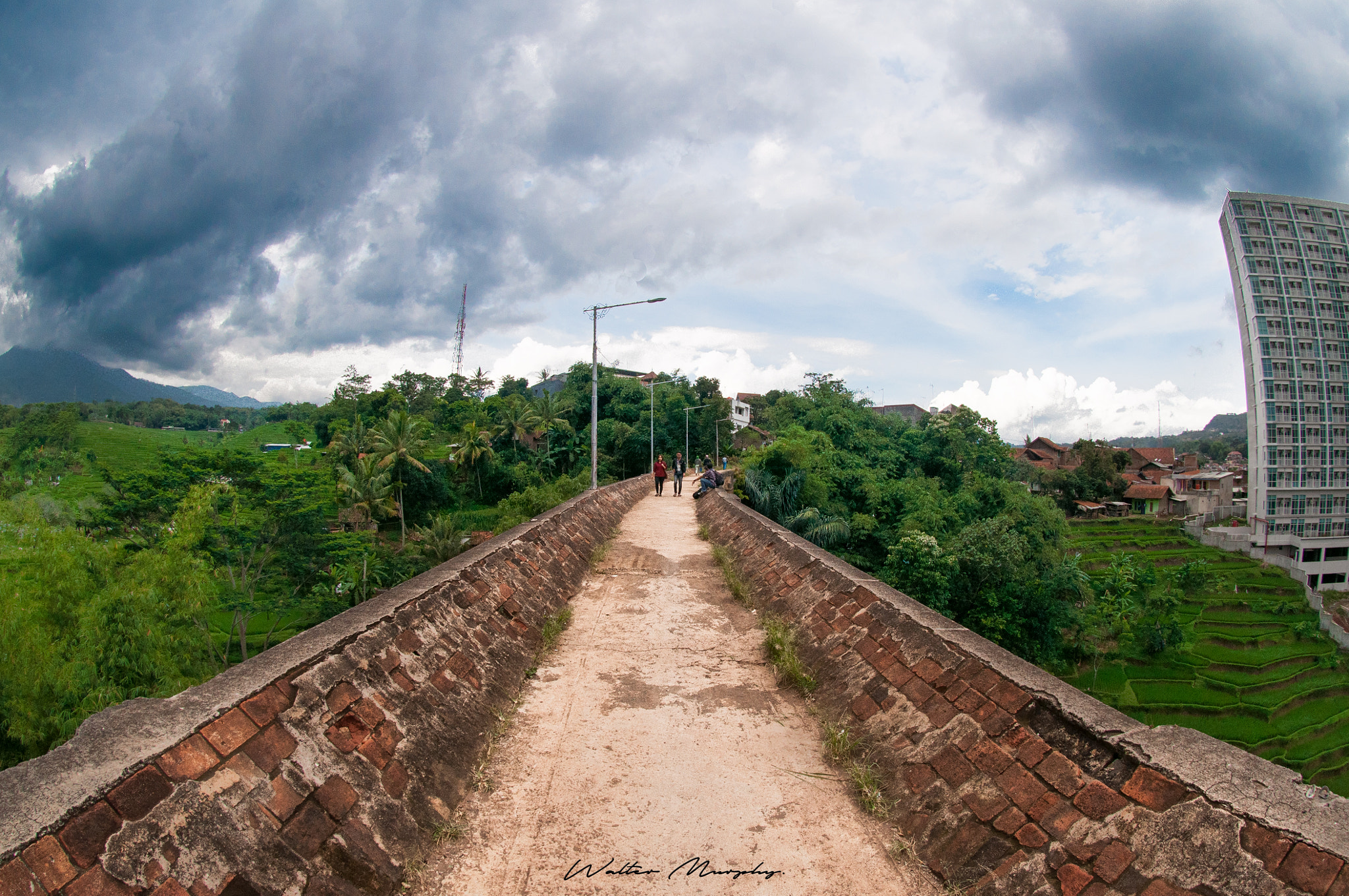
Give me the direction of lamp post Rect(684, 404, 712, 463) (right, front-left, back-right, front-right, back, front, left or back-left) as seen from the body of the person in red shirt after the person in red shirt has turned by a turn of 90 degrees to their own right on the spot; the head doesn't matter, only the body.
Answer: right

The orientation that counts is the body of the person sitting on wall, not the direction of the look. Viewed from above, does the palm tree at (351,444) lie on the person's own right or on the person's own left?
on the person's own right

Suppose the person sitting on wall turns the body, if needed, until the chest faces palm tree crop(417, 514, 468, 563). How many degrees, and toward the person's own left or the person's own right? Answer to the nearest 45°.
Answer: approximately 45° to the person's own right
